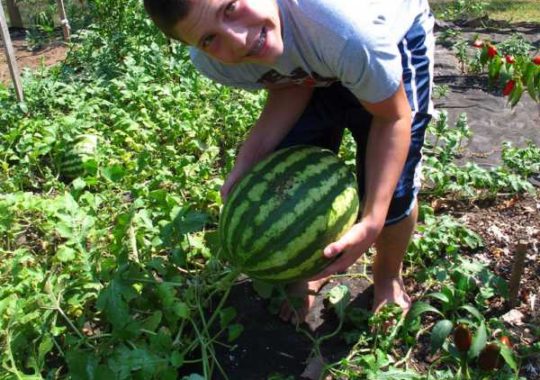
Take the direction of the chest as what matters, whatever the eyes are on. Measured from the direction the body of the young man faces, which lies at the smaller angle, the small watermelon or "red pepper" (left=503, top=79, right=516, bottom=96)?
the small watermelon

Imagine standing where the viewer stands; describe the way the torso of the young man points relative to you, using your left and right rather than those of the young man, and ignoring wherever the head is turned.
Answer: facing the viewer and to the left of the viewer

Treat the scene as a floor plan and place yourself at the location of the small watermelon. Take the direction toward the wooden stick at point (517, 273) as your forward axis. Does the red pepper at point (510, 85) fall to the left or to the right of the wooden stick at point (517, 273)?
left

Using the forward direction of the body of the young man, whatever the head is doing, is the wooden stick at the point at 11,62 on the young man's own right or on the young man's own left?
on the young man's own right

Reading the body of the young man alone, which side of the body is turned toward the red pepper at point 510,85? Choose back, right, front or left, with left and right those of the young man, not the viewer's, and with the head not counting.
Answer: back

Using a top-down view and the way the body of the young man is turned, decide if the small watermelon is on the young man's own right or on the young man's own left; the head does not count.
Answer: on the young man's own right

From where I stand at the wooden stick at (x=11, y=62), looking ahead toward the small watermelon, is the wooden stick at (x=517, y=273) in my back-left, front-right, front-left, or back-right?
front-left

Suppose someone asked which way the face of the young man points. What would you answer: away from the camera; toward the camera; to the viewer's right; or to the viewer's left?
toward the camera
